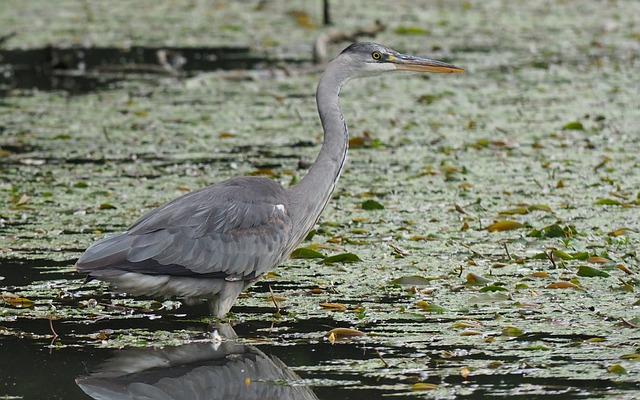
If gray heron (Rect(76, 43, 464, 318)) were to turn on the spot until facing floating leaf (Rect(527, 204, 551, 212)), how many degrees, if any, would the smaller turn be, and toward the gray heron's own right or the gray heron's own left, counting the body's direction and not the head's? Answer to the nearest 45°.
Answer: approximately 45° to the gray heron's own left

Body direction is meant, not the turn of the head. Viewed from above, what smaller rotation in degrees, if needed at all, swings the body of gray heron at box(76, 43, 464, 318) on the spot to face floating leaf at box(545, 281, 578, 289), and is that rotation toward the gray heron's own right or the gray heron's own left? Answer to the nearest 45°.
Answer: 0° — it already faces it

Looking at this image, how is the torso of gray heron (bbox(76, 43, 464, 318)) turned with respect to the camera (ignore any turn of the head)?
to the viewer's right

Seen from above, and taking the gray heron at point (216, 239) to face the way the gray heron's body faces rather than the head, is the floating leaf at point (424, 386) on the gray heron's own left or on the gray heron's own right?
on the gray heron's own right

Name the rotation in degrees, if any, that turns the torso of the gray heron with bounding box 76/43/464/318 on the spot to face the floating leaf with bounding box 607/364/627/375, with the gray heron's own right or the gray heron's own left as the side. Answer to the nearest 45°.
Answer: approximately 45° to the gray heron's own right

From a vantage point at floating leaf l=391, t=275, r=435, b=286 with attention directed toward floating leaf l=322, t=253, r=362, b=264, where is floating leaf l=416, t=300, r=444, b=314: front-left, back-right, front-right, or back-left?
back-left

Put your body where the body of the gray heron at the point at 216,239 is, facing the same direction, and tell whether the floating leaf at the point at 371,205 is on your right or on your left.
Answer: on your left

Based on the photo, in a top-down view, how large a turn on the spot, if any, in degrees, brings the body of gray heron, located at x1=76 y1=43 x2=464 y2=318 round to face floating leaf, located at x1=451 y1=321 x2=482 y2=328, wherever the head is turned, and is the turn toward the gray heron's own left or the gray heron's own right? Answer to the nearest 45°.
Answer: approximately 45° to the gray heron's own right

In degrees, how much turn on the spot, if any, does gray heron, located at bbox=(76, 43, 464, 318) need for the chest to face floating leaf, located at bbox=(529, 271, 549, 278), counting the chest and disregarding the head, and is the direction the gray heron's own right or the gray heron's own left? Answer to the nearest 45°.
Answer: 0° — it already faces it

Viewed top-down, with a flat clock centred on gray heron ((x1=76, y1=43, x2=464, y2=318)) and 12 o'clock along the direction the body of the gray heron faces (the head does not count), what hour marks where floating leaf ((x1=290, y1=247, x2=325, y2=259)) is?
The floating leaf is roughly at 10 o'clock from the gray heron.

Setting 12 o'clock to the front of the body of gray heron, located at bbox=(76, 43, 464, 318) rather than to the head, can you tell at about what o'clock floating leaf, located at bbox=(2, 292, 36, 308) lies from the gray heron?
The floating leaf is roughly at 6 o'clock from the gray heron.

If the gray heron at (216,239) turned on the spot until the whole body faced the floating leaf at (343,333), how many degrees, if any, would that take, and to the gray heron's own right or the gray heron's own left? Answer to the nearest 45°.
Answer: approximately 45° to the gray heron's own right
